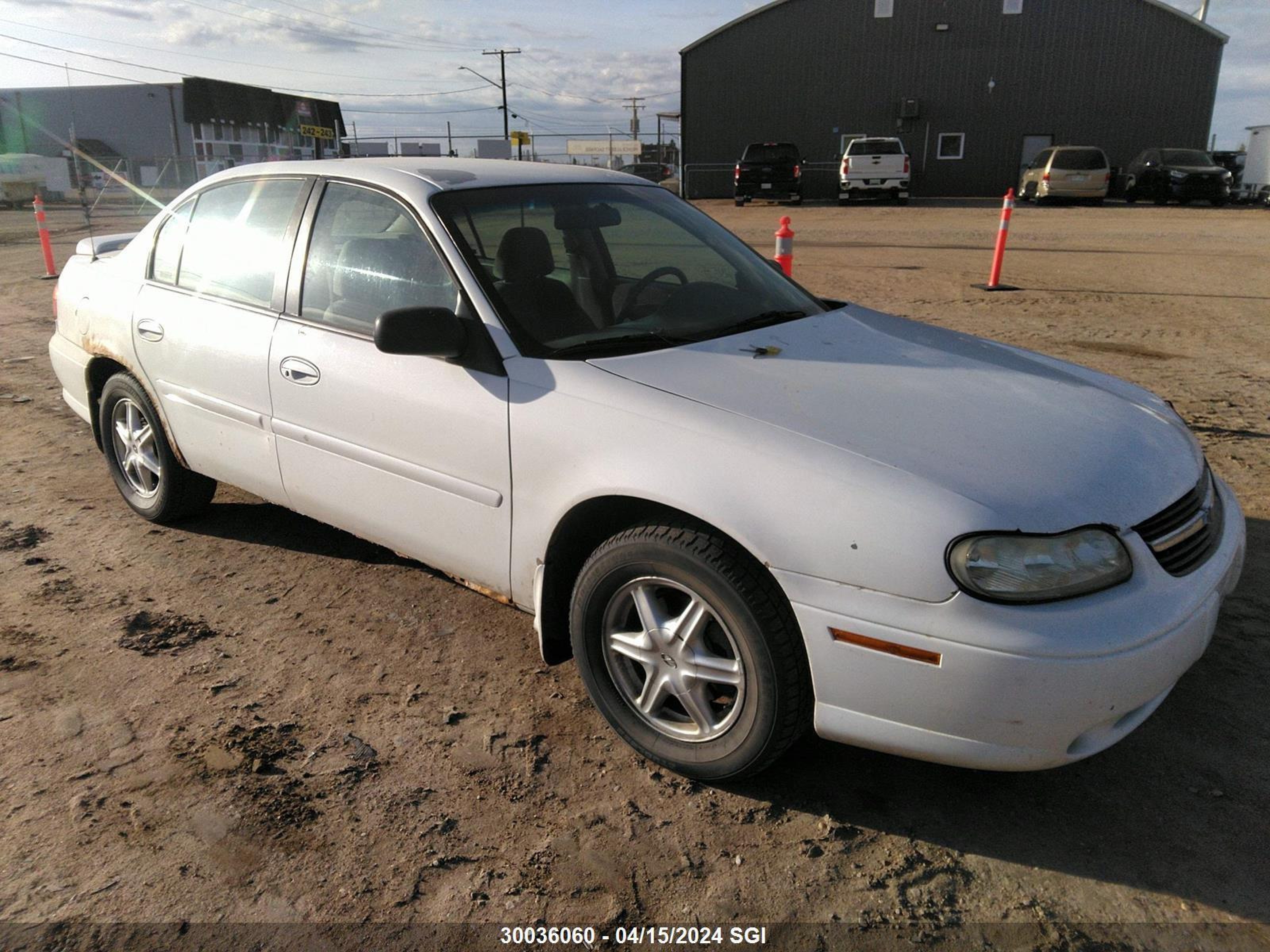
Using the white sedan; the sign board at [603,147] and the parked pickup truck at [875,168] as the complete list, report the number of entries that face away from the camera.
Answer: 1

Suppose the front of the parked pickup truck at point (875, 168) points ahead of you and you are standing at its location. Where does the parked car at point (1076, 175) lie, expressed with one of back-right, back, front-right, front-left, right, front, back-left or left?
right

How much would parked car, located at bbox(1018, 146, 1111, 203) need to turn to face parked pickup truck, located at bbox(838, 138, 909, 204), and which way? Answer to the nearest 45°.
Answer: approximately 45° to its left

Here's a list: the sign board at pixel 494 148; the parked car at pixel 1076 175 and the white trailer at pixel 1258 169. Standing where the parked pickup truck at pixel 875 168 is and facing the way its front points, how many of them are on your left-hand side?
1

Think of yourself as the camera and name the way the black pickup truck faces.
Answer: facing away from the viewer

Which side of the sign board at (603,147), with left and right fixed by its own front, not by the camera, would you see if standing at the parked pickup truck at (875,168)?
front

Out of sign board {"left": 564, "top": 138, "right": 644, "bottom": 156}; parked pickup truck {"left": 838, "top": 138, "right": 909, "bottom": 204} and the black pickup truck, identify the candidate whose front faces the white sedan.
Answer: the sign board

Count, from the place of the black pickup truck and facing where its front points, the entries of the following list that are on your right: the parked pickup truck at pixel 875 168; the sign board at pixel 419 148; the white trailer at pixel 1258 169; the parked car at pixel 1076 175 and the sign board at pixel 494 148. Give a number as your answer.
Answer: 3

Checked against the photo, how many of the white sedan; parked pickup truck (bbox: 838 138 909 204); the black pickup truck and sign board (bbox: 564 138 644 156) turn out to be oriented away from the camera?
2

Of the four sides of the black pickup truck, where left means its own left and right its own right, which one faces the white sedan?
back

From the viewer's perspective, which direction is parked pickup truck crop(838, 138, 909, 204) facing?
away from the camera

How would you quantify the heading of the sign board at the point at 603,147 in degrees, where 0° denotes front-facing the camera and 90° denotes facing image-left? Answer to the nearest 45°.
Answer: approximately 0°
